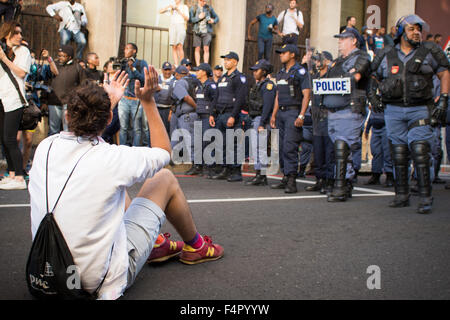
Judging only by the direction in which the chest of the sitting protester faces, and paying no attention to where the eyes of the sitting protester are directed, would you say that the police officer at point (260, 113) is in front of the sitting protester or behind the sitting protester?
in front

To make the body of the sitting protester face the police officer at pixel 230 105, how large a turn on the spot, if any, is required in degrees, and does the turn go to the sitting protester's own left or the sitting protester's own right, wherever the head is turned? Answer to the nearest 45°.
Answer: approximately 45° to the sitting protester's own left

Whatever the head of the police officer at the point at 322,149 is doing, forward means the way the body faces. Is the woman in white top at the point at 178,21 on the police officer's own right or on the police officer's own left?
on the police officer's own right

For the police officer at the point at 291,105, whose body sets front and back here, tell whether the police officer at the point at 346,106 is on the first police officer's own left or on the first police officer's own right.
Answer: on the first police officer's own left

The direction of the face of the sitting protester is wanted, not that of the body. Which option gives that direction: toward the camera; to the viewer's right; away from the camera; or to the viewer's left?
away from the camera

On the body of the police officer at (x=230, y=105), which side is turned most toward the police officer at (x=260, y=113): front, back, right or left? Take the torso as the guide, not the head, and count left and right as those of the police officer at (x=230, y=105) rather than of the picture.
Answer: left

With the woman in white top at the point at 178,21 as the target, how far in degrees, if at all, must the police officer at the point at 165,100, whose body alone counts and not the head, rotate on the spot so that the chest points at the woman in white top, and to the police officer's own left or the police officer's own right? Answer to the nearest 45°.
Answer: approximately 180°

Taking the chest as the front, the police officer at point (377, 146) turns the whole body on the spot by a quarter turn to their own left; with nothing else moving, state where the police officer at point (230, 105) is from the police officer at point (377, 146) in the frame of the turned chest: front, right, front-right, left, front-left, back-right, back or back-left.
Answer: back-right
